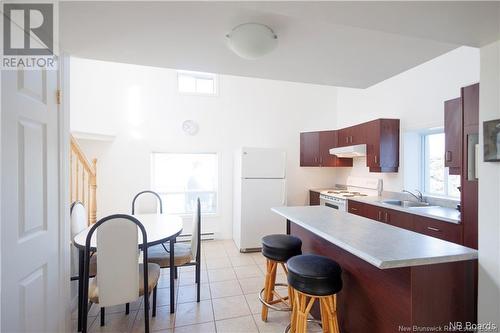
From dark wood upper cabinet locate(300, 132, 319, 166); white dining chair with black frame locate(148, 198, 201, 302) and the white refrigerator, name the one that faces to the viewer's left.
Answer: the white dining chair with black frame

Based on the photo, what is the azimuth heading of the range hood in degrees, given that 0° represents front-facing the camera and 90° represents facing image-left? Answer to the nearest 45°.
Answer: approximately 45°

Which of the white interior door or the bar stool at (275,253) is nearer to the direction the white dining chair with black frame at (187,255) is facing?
the white interior door

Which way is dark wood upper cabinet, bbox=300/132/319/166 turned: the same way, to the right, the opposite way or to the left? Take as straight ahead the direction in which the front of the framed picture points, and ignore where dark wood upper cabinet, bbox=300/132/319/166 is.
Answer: to the left

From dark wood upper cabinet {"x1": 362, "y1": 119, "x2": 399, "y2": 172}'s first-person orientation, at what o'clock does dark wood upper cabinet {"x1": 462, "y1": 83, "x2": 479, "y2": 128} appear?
dark wood upper cabinet {"x1": 462, "y1": 83, "x2": 479, "y2": 128} is roughly at 10 o'clock from dark wood upper cabinet {"x1": 362, "y1": 119, "x2": 399, "y2": 172}.

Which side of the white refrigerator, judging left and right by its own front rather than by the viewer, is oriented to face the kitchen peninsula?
front

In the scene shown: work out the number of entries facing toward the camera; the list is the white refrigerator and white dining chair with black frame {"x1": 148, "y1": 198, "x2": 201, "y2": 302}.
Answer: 1

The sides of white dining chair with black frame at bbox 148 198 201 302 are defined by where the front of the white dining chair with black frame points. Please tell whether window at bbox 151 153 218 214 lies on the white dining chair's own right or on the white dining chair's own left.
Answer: on the white dining chair's own right

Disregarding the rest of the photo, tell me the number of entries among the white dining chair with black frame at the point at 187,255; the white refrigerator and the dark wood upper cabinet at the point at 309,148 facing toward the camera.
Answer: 2

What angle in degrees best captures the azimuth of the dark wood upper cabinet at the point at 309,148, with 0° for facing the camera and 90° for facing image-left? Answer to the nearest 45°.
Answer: approximately 0°

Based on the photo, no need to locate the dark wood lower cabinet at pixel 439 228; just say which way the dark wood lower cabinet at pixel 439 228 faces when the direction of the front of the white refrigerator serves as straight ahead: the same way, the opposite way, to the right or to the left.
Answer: to the right

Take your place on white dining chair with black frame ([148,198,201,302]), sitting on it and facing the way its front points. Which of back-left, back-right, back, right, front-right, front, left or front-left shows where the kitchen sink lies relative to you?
back

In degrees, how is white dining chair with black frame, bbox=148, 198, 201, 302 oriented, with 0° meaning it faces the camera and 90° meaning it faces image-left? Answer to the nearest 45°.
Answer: approximately 90°

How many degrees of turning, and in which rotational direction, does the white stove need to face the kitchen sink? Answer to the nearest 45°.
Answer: approximately 90° to its left

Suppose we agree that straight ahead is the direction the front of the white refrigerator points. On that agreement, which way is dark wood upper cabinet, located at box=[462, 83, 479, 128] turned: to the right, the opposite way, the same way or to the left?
to the right

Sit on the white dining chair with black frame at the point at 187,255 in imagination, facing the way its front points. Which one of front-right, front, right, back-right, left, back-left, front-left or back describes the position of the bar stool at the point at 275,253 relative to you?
back-left
